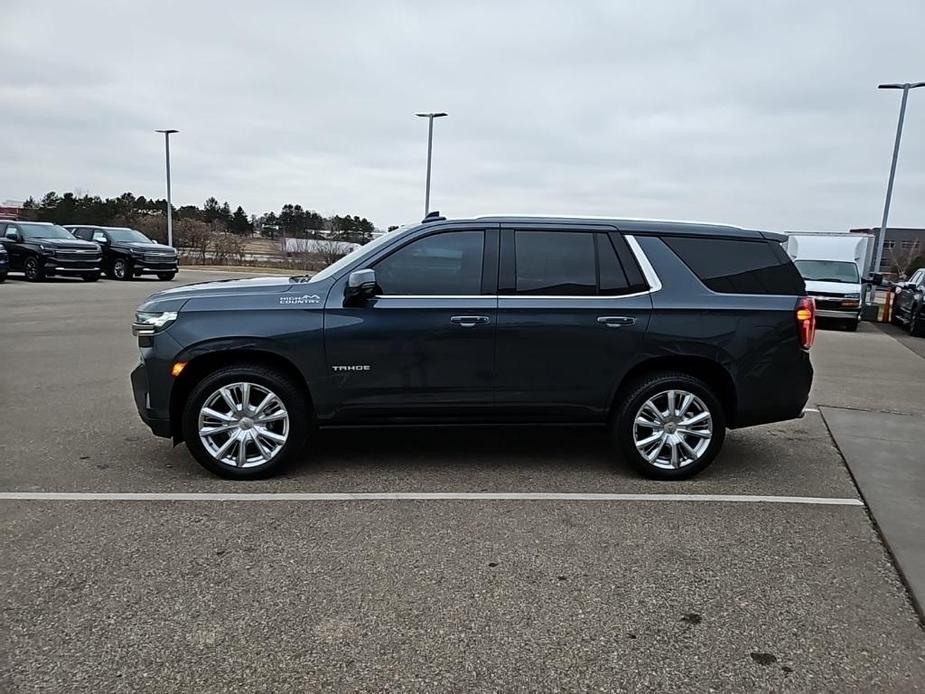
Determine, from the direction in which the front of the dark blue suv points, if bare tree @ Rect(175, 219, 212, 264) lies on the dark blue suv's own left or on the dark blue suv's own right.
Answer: on the dark blue suv's own right

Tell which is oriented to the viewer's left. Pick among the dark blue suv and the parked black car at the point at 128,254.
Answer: the dark blue suv

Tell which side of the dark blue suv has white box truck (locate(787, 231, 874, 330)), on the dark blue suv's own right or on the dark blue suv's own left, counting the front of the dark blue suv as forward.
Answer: on the dark blue suv's own right

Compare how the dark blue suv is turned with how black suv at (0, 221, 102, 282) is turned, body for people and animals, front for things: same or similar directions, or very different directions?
very different directions

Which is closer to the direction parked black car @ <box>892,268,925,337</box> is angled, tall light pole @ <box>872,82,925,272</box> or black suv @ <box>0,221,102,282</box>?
the black suv

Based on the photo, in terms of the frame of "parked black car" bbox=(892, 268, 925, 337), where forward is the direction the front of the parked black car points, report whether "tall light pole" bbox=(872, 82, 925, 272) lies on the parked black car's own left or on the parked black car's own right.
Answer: on the parked black car's own right

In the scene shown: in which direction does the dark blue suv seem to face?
to the viewer's left

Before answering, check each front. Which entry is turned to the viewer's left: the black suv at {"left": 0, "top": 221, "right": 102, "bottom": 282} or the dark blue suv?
the dark blue suv
